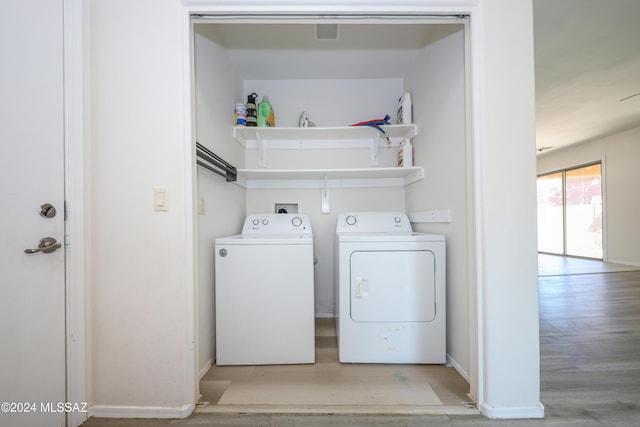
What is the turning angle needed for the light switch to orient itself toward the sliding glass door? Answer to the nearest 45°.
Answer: approximately 90° to its left

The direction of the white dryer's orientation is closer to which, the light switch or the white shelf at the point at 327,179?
the light switch

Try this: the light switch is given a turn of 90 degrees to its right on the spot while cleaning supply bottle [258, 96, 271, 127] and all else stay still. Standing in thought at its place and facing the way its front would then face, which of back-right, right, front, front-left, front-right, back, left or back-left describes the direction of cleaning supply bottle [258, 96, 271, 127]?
back-right

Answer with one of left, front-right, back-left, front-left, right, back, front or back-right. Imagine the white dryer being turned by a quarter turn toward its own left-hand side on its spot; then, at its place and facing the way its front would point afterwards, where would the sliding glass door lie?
front-left

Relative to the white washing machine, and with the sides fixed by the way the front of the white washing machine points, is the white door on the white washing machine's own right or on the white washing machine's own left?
on the white washing machine's own right

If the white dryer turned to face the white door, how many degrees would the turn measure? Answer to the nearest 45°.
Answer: approximately 45° to its right
